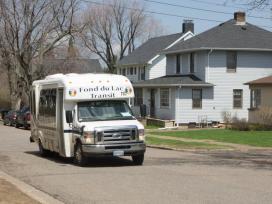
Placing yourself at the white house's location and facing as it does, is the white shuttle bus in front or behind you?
in front

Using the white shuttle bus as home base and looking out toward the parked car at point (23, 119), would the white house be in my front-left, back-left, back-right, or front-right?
front-right

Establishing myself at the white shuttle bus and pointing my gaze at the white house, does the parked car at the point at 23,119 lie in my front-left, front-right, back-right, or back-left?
front-left

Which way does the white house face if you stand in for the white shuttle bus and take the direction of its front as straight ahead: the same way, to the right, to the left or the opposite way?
to the right

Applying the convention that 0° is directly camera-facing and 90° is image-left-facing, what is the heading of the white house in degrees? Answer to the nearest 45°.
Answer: approximately 45°

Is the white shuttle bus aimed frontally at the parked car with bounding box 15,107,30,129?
no

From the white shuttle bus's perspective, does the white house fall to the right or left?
on its left

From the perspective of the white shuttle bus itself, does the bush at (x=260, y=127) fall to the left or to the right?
on its left

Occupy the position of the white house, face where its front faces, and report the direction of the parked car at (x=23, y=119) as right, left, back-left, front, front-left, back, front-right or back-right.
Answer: front-right

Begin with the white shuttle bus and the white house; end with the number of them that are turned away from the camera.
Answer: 0

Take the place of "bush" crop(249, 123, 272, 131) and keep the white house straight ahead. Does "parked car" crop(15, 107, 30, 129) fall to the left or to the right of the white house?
left
